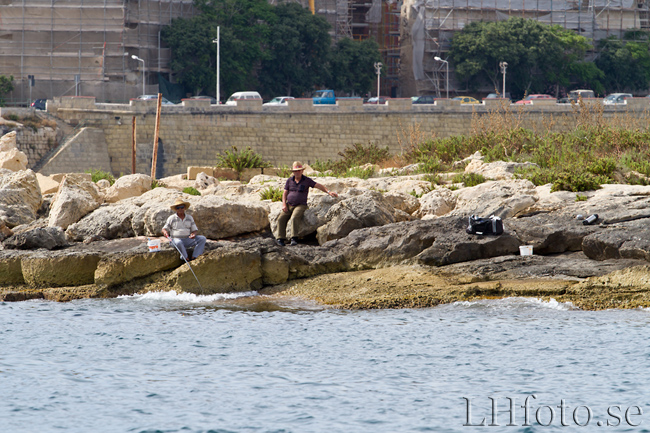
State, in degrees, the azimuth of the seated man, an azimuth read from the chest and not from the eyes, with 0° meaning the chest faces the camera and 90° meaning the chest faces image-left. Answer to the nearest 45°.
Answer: approximately 0°

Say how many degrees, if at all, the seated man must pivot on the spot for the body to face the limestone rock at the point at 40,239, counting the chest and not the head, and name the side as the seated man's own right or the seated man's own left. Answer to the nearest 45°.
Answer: approximately 135° to the seated man's own right

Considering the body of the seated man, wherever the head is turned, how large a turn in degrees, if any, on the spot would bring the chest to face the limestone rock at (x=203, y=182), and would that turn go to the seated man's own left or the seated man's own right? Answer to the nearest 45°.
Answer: approximately 180°

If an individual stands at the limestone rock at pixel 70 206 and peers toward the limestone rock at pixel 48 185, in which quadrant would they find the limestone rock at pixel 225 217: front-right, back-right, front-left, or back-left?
back-right

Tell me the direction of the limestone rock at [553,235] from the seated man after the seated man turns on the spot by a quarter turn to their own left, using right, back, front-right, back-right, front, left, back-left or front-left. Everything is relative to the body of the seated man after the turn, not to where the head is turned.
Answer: front

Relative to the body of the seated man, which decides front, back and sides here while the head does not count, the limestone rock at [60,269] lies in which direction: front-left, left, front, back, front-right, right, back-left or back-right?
right

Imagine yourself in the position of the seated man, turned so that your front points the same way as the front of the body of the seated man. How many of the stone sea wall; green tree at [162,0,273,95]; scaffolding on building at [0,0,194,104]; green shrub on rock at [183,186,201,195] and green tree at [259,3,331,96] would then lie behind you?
5

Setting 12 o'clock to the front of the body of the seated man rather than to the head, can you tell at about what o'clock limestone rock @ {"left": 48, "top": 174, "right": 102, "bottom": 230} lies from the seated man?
The limestone rock is roughly at 5 o'clock from the seated man.

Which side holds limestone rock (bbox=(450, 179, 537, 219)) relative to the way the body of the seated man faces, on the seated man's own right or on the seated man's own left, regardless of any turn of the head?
on the seated man's own left

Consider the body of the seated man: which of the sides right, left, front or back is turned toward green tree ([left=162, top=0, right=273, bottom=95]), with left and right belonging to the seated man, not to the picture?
back

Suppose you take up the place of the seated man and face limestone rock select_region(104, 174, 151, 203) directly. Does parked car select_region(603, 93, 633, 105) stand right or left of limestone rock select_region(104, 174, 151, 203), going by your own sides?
right

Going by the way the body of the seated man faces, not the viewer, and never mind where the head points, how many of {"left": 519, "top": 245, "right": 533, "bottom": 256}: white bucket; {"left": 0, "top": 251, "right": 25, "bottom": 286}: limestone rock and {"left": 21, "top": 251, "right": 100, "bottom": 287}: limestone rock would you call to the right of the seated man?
2

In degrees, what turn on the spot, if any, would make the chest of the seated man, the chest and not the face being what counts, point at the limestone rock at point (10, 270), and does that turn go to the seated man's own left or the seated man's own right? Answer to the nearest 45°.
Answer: approximately 90° to the seated man's own right

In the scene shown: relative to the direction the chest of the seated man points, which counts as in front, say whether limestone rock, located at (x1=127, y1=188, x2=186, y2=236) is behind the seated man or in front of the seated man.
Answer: behind
